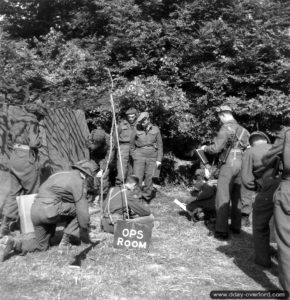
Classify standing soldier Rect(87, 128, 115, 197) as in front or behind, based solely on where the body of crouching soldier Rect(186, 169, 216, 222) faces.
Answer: in front

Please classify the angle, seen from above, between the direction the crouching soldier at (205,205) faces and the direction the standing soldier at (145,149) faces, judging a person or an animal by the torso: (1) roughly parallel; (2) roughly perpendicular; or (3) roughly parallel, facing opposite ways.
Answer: roughly perpendicular

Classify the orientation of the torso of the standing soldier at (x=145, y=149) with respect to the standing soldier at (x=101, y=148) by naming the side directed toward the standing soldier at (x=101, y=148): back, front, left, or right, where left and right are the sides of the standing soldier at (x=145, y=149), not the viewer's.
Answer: right

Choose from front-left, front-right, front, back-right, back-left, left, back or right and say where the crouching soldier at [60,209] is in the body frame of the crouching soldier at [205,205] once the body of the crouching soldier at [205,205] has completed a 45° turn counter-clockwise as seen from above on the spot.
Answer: front

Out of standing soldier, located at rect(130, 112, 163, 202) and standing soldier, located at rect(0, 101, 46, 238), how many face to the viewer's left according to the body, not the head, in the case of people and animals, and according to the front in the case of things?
0

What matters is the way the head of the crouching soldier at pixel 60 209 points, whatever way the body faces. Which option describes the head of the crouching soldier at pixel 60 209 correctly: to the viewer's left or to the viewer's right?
to the viewer's right

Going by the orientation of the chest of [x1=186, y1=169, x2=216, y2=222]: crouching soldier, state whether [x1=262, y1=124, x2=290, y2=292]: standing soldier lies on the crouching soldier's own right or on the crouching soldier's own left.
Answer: on the crouching soldier's own left

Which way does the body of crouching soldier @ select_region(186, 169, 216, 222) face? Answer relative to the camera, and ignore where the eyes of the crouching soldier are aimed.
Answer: to the viewer's left

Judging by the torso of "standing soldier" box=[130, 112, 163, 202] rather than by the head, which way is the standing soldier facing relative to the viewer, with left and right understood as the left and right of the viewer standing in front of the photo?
facing the viewer

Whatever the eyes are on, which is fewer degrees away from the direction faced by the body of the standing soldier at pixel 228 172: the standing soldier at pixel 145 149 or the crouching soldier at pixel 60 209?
the standing soldier

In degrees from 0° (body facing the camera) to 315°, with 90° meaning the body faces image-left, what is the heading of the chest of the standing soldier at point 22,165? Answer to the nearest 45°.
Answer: approximately 225°

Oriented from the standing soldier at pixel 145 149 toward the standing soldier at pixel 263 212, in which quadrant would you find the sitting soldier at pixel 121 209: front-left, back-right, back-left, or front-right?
front-right

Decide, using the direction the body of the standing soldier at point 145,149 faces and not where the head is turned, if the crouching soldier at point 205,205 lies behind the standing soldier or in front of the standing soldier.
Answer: in front
